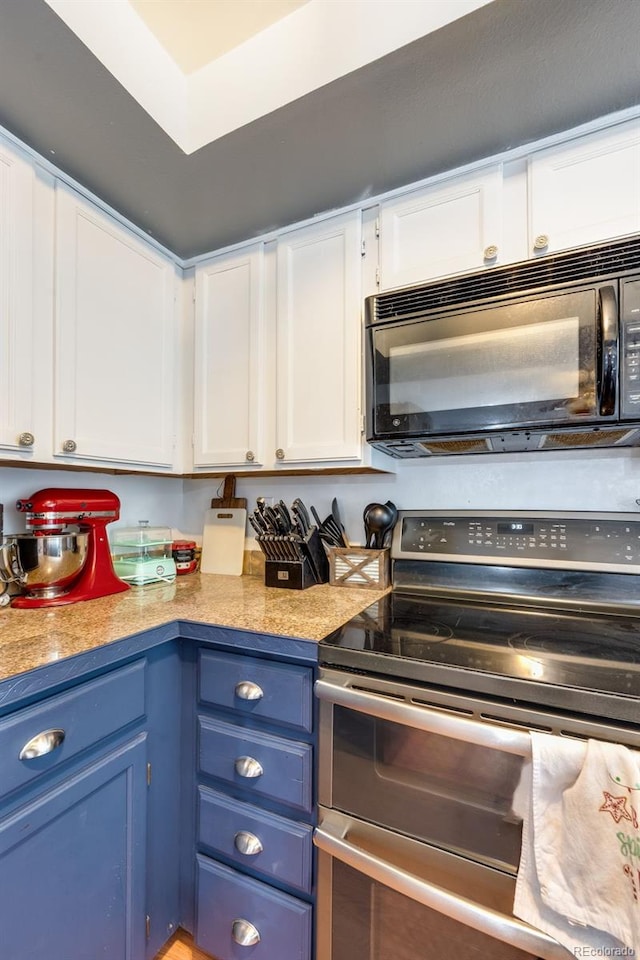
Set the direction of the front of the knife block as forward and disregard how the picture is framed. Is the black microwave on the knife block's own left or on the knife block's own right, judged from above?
on the knife block's own left

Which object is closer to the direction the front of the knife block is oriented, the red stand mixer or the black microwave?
the red stand mixer

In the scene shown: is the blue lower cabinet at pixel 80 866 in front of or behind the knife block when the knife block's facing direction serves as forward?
in front

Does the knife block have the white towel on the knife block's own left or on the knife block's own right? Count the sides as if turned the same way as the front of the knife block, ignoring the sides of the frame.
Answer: on the knife block's own left

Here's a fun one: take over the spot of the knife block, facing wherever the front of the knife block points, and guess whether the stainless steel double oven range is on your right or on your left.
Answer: on your left

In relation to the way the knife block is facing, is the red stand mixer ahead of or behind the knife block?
ahead

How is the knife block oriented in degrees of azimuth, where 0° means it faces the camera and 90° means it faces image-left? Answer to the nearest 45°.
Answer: approximately 45°

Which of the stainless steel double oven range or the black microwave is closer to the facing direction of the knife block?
the stainless steel double oven range
